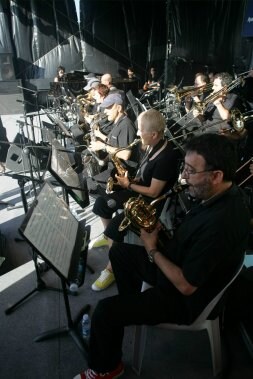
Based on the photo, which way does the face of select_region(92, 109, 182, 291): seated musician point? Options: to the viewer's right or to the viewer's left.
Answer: to the viewer's left

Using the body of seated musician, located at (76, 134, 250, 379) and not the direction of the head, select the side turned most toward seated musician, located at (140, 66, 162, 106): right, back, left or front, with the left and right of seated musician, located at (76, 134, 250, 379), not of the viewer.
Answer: right

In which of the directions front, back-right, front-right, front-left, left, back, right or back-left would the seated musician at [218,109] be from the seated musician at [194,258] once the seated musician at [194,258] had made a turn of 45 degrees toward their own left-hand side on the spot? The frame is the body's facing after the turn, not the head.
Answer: back-right

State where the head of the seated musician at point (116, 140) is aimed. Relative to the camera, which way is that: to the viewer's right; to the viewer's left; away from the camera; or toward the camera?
to the viewer's left

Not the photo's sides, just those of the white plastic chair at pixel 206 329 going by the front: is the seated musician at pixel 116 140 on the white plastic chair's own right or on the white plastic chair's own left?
on the white plastic chair's own right

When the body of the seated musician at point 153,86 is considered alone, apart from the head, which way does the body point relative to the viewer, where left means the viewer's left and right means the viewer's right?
facing the viewer and to the left of the viewer

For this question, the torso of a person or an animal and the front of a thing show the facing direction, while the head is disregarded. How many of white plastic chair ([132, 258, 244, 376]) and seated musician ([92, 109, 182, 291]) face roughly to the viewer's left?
2

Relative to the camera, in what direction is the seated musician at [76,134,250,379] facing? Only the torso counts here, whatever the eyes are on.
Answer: to the viewer's left

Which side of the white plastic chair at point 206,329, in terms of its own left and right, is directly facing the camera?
left

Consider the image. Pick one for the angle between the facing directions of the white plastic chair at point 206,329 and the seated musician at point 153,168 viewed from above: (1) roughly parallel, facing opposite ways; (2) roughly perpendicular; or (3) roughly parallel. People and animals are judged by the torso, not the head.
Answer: roughly parallel

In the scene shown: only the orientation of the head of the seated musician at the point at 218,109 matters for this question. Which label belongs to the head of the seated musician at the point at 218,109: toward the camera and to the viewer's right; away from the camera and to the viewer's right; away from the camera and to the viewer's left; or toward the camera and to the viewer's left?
toward the camera and to the viewer's left

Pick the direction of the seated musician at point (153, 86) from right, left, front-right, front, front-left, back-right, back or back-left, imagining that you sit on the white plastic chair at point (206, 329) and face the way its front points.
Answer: right

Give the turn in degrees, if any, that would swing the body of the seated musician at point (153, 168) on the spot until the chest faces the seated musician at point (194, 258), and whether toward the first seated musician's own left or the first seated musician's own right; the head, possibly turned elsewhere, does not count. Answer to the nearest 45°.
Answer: approximately 90° to the first seated musician's own left

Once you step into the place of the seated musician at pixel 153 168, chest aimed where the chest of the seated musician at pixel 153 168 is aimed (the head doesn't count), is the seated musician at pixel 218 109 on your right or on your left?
on your right

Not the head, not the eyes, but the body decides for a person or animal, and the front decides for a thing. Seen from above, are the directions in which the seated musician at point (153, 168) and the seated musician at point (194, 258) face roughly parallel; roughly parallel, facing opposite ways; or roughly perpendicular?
roughly parallel

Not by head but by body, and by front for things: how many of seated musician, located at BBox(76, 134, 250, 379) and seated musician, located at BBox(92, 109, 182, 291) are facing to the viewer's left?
2

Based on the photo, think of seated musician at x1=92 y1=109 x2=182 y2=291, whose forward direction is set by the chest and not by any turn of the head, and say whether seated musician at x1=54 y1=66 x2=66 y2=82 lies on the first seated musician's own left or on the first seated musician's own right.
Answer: on the first seated musician's own right

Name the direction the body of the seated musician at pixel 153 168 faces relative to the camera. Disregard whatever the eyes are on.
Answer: to the viewer's left

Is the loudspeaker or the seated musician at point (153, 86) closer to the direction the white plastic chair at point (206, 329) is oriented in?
the loudspeaker

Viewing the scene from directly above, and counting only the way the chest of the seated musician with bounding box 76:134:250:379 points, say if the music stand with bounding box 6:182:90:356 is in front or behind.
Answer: in front

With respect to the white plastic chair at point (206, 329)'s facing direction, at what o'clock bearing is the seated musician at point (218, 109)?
The seated musician is roughly at 3 o'clock from the white plastic chair.
